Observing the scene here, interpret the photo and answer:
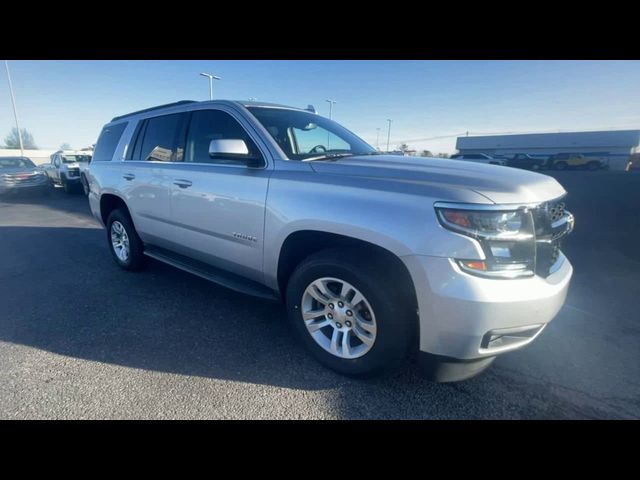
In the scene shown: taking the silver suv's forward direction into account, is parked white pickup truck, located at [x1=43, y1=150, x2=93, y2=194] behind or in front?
behind

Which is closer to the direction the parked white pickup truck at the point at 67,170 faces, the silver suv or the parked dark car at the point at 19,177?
the silver suv

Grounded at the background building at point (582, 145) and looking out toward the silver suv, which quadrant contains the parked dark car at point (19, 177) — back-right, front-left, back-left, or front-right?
front-right

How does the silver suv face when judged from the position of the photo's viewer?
facing the viewer and to the right of the viewer

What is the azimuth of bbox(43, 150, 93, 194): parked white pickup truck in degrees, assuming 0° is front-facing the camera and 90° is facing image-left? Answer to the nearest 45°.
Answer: approximately 315°

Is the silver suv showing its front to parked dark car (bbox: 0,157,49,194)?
no
